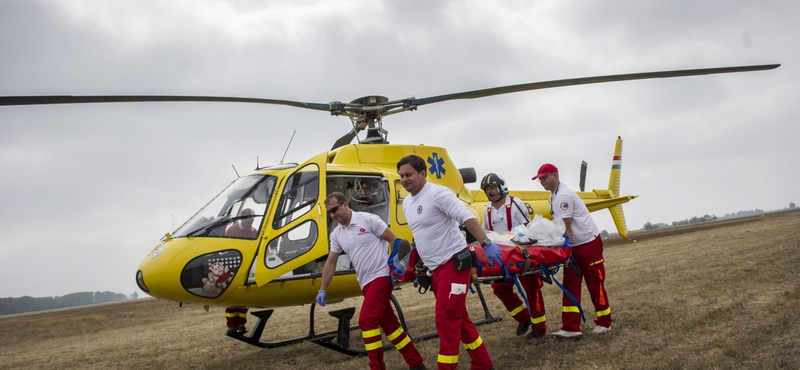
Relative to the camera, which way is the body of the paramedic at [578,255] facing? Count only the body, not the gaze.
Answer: to the viewer's left

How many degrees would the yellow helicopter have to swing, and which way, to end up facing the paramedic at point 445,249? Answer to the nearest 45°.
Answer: approximately 90° to its left

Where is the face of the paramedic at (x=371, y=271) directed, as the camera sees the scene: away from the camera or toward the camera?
toward the camera

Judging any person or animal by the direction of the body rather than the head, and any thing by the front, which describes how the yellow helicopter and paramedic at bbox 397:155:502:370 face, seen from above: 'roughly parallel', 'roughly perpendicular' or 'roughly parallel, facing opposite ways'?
roughly parallel

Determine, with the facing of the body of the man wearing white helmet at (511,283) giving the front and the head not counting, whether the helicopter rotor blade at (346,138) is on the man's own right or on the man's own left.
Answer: on the man's own right

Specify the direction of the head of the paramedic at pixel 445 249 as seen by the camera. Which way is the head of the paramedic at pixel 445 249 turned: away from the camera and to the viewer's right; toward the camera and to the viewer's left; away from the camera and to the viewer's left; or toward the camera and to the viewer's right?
toward the camera and to the viewer's left

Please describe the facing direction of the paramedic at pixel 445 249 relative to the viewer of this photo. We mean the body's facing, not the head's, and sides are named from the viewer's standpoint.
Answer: facing the viewer and to the left of the viewer

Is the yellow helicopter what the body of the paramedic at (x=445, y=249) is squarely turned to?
no

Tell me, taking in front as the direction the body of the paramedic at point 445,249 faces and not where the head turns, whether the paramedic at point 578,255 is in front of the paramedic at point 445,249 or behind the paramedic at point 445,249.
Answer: behind

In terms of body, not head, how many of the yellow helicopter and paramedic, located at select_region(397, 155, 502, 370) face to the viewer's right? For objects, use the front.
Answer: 0

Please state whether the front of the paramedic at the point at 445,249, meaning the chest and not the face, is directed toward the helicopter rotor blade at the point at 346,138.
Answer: no

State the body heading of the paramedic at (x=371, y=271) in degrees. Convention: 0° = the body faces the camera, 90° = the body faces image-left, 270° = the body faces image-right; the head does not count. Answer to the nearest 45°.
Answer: approximately 45°

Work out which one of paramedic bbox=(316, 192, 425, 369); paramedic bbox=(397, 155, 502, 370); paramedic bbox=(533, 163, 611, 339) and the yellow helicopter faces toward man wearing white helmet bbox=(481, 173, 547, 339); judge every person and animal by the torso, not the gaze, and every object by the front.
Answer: paramedic bbox=(533, 163, 611, 339)

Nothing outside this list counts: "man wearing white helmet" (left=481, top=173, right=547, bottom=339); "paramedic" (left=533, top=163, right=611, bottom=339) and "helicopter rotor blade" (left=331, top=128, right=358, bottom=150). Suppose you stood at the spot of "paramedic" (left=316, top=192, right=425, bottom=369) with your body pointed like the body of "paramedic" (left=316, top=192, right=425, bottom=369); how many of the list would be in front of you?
0

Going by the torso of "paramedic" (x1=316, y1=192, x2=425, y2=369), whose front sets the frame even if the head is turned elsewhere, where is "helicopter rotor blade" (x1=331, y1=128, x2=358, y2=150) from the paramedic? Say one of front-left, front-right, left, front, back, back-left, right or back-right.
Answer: back-right

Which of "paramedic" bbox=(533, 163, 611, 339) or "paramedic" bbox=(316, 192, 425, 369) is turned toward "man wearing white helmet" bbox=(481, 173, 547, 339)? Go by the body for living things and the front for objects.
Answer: "paramedic" bbox=(533, 163, 611, 339)

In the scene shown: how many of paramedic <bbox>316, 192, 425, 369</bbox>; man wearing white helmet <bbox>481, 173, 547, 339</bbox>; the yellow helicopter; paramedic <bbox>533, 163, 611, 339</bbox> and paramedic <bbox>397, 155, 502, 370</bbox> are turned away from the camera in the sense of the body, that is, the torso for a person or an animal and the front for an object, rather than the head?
0

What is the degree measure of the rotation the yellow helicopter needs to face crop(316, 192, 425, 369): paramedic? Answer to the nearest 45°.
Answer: approximately 90° to its left

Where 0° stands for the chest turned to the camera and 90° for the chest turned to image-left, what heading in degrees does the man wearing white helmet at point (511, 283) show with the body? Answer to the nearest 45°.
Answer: approximately 45°
